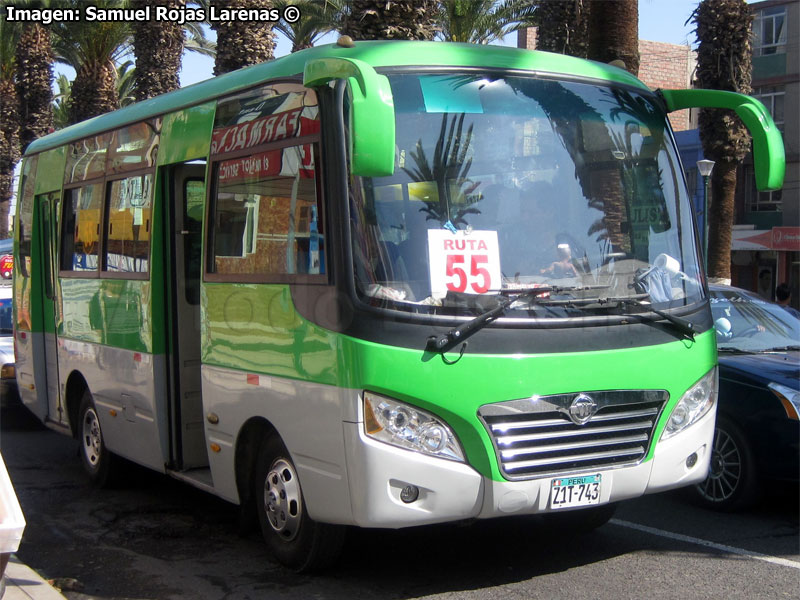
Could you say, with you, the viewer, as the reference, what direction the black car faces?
facing the viewer and to the right of the viewer

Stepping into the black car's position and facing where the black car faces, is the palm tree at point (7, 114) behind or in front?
behind

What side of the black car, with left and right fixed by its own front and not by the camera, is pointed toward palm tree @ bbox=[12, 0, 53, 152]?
back

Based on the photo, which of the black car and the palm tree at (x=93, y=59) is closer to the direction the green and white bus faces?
the black car

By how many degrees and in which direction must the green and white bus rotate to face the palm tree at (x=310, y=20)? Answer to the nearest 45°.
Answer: approximately 135° to its left

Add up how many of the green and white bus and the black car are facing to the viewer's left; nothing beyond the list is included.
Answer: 0

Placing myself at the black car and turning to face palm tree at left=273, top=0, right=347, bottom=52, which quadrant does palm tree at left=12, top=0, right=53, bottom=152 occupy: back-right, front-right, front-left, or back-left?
front-left

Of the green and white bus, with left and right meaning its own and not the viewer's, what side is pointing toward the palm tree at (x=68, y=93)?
back

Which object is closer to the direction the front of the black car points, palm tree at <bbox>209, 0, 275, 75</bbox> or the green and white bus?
the green and white bus

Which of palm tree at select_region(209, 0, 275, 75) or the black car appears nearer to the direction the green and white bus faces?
the black car

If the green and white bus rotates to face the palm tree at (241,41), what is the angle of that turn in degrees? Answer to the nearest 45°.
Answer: approximately 135° to its left

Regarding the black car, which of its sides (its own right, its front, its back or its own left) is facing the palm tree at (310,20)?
back

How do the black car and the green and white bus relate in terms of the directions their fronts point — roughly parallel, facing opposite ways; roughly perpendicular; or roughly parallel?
roughly parallel

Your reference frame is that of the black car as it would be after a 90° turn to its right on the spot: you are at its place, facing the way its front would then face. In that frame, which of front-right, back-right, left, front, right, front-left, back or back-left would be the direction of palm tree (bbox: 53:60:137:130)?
right

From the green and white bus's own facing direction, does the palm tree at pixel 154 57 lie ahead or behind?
behind

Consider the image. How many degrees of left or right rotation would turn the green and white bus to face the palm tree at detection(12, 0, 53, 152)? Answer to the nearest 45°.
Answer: approximately 180°
